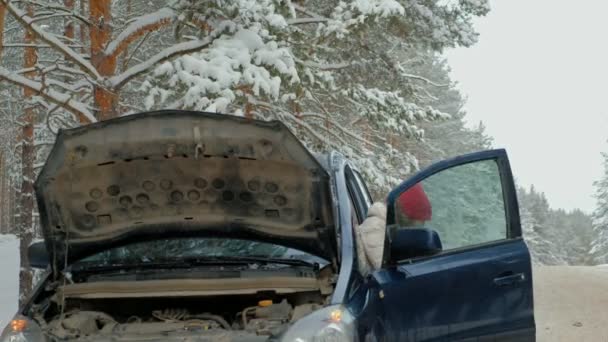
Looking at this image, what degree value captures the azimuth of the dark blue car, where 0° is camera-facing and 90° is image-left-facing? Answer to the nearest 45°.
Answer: approximately 0°

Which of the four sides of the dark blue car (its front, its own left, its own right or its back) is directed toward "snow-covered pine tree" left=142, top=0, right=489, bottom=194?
back
